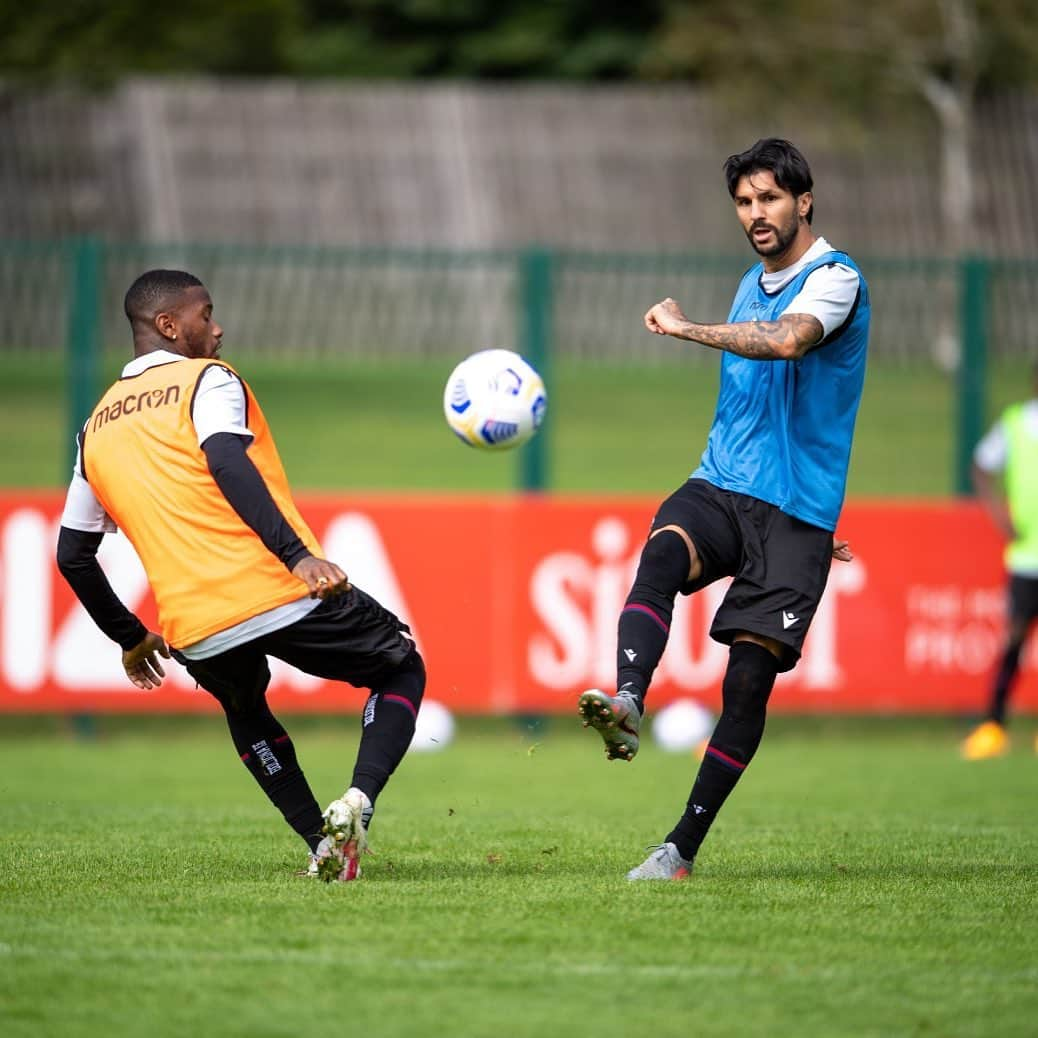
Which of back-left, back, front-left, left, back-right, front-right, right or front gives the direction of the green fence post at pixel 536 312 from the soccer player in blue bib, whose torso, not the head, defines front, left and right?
back-right

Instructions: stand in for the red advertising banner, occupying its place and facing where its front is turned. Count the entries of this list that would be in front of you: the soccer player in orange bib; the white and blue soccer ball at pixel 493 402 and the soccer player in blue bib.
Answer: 3

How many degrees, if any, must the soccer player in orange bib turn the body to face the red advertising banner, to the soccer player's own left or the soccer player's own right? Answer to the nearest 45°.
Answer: approximately 45° to the soccer player's own left

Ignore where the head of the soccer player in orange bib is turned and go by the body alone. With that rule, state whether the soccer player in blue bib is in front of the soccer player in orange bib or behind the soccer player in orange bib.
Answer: in front

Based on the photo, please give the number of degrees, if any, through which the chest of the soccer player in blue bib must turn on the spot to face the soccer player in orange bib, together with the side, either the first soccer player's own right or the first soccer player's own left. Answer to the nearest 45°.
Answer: approximately 45° to the first soccer player's own right

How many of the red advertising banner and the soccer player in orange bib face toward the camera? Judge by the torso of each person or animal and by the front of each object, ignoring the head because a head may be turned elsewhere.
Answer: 1

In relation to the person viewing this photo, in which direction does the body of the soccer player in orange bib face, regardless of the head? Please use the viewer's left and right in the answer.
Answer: facing away from the viewer and to the right of the viewer

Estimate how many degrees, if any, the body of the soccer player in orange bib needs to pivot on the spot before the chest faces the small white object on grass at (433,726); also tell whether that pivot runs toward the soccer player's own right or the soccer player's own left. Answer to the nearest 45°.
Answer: approximately 45° to the soccer player's own left

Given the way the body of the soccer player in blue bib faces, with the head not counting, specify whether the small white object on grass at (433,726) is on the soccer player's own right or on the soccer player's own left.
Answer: on the soccer player's own right

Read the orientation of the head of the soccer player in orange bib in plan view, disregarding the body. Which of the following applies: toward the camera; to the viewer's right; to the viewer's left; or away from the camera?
to the viewer's right

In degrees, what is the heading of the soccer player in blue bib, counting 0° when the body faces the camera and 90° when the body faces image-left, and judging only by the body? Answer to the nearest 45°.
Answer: approximately 45°

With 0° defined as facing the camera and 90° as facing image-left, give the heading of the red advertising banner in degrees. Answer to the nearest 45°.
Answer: approximately 0°

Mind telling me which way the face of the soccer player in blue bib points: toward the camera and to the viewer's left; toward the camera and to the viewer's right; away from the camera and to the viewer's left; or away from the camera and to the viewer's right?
toward the camera and to the viewer's left

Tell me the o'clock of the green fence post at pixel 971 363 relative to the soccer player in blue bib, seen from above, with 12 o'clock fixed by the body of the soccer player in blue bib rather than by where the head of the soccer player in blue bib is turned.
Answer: The green fence post is roughly at 5 o'clock from the soccer player in blue bib.
